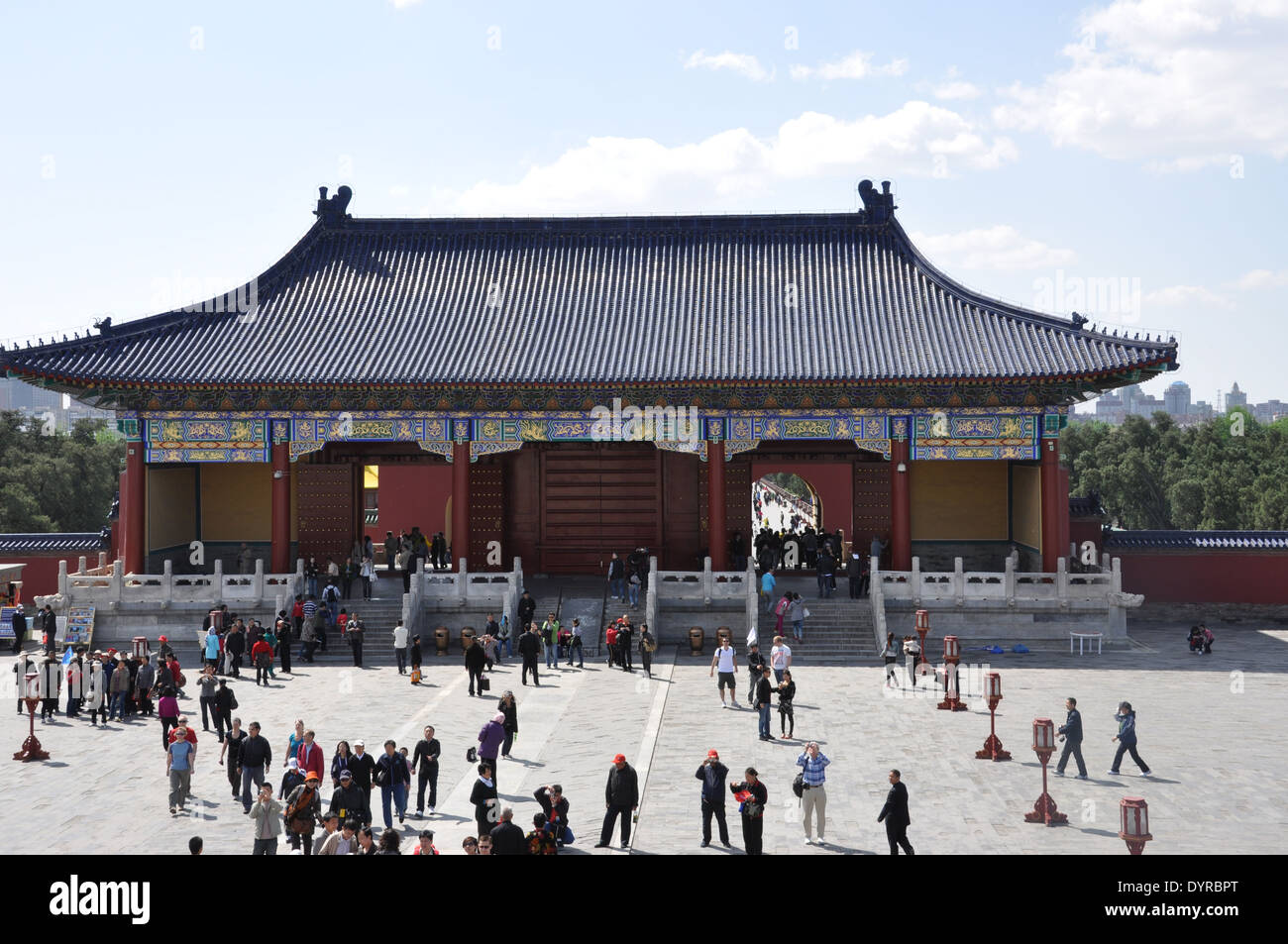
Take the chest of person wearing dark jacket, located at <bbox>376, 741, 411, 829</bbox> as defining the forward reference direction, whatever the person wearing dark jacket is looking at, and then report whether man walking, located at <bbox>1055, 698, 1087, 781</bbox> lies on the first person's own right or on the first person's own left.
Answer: on the first person's own left

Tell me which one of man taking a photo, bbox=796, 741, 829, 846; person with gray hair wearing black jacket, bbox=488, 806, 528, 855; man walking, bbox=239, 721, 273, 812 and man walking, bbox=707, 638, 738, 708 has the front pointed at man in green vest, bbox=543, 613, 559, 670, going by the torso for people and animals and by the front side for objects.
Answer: the person with gray hair wearing black jacket

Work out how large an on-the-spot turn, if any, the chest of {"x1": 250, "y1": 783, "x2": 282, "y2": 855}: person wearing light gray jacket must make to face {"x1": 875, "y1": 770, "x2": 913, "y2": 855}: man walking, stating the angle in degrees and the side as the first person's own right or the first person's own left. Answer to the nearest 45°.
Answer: approximately 90° to the first person's own left

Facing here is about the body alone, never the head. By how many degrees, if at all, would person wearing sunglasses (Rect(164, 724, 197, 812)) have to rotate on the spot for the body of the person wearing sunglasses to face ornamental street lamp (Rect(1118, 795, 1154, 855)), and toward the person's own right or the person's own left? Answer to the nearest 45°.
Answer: approximately 45° to the person's own left

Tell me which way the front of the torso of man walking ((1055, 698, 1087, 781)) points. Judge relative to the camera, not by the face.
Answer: to the viewer's left

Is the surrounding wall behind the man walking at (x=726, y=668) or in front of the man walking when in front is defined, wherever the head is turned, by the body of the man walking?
behind

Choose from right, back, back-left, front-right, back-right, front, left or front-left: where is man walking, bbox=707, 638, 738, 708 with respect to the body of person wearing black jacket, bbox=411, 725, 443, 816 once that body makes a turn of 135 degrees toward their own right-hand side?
right
